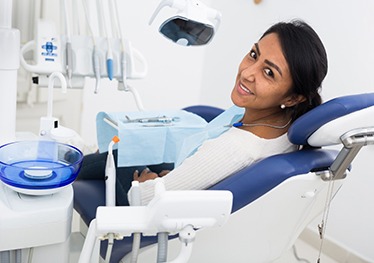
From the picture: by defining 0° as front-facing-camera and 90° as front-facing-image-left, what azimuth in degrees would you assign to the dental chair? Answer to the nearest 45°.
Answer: approximately 90°

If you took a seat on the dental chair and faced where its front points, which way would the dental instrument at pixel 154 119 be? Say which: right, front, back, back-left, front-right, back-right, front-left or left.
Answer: front-right
